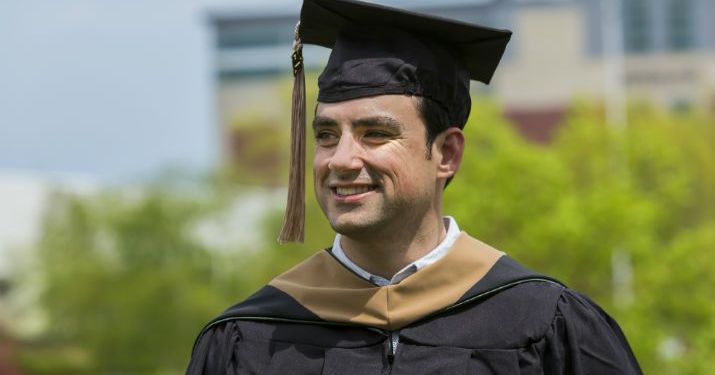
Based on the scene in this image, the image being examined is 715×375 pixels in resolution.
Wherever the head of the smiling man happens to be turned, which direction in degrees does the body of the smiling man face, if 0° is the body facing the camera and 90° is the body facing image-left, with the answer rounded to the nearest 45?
approximately 0°

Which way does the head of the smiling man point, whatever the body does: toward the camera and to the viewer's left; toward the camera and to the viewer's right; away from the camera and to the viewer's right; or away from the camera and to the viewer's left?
toward the camera and to the viewer's left
